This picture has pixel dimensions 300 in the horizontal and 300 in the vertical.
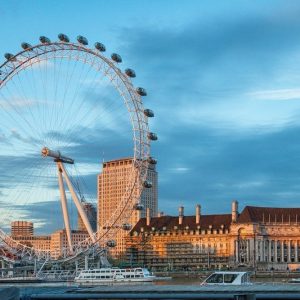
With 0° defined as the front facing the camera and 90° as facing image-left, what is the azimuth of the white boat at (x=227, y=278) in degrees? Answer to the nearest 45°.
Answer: approximately 90°
